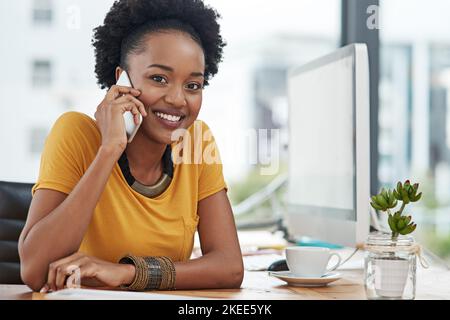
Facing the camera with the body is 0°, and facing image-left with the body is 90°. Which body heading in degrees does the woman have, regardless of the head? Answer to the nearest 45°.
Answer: approximately 315°

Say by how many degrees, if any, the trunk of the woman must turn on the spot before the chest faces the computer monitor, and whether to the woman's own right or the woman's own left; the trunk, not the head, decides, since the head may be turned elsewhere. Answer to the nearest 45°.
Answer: approximately 90° to the woman's own left

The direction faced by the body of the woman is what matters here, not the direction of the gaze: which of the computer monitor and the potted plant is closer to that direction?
the potted plant

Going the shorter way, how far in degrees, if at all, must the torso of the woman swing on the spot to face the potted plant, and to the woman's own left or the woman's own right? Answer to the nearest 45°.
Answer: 0° — they already face it
